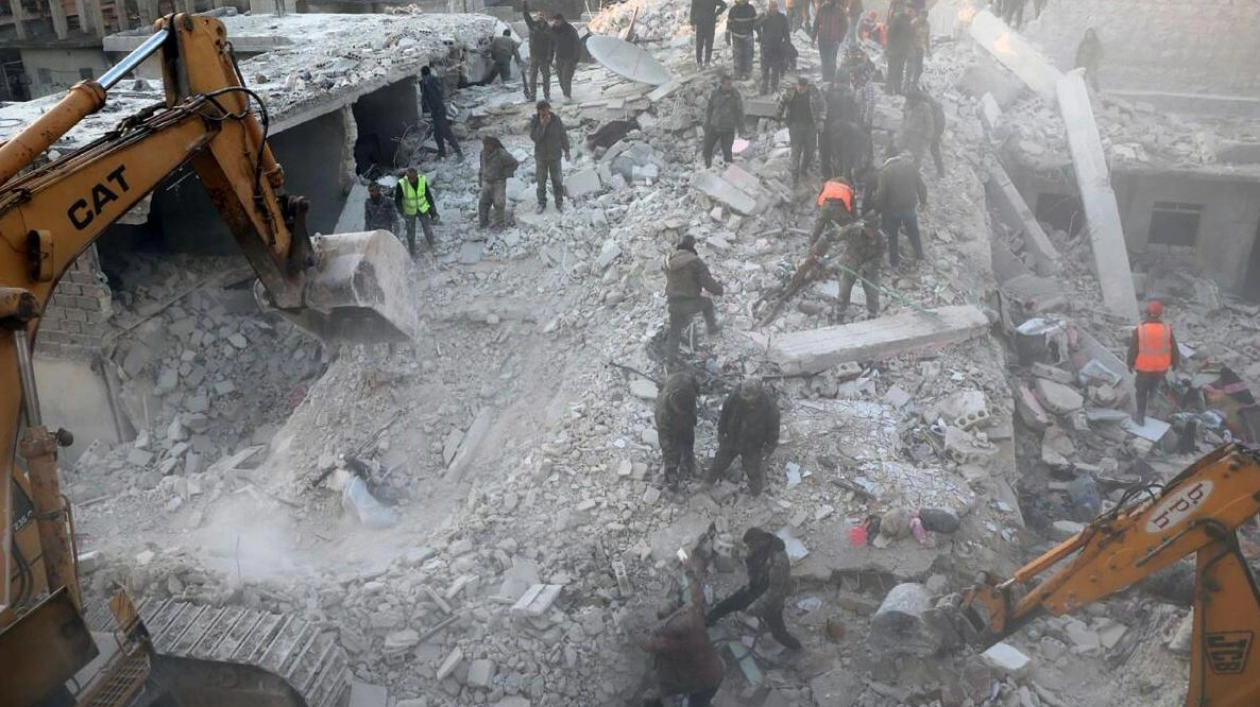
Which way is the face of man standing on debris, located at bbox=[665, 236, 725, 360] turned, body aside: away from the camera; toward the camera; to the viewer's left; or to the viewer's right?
away from the camera

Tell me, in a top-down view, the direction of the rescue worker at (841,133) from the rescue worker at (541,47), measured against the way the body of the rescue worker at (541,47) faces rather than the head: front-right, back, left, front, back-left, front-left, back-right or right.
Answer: front-left

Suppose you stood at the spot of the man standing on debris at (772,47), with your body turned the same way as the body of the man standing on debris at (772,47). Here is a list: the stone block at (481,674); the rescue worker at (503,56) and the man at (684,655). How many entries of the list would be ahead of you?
2

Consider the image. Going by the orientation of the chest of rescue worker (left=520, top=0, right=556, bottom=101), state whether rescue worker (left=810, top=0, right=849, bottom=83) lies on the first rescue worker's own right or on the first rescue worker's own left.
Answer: on the first rescue worker's own left

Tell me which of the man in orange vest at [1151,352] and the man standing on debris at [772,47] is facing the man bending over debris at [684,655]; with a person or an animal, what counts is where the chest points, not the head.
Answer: the man standing on debris at [772,47]

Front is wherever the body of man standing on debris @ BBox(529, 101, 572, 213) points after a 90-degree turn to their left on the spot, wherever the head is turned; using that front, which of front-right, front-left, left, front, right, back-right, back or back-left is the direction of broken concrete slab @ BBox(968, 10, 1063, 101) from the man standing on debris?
front-left

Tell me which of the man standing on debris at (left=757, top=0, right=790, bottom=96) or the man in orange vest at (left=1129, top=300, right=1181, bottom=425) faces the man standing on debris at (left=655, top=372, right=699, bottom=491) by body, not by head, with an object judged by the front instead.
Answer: the man standing on debris at (left=757, top=0, right=790, bottom=96)

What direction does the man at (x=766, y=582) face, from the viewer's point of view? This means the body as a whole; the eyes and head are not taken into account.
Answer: to the viewer's left

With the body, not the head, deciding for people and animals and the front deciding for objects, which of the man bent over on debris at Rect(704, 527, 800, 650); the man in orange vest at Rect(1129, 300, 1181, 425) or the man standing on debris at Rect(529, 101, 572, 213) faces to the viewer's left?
the man bent over on debris at Rect(704, 527, 800, 650)

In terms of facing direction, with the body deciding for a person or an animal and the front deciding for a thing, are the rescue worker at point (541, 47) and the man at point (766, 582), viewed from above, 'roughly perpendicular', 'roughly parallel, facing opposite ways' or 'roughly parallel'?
roughly perpendicular

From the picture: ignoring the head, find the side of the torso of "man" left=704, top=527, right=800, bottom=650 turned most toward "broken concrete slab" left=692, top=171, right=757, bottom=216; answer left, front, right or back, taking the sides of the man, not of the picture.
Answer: right

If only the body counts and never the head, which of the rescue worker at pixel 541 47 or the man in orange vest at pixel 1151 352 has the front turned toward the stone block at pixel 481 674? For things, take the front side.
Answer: the rescue worker

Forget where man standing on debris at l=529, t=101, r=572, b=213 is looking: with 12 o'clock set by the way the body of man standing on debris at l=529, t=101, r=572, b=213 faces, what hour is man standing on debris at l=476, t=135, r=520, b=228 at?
man standing on debris at l=476, t=135, r=520, b=228 is roughly at 3 o'clock from man standing on debris at l=529, t=101, r=572, b=213.

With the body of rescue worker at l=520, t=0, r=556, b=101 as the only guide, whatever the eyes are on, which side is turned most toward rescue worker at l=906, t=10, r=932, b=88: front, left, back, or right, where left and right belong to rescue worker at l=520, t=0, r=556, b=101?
left
